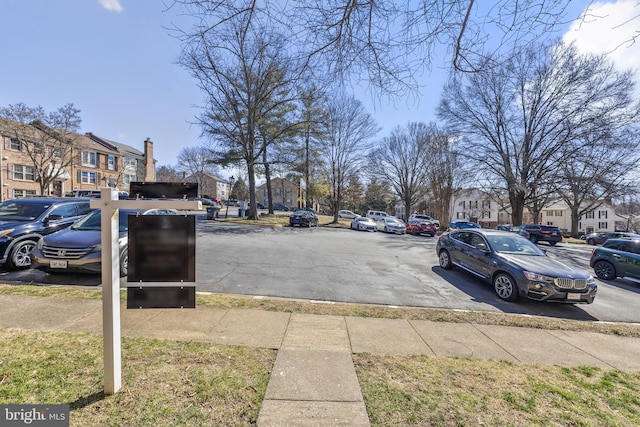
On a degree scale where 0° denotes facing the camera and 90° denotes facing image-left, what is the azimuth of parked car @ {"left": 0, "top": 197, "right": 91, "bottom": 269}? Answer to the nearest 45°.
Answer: approximately 45°

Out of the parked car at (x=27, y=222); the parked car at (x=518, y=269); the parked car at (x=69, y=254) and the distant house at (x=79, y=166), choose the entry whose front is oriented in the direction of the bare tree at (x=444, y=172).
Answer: the distant house

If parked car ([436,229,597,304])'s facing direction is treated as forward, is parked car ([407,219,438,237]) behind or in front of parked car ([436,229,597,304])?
behind

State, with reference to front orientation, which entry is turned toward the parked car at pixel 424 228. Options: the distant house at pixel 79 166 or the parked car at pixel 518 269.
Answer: the distant house

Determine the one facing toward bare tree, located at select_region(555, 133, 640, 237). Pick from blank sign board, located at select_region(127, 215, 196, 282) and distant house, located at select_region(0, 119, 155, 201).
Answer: the distant house

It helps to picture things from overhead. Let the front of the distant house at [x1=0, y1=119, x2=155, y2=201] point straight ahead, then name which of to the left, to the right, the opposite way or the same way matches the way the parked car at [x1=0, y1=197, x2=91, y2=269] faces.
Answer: to the right

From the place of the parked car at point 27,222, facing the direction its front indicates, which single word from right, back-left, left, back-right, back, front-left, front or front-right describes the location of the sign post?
front-left

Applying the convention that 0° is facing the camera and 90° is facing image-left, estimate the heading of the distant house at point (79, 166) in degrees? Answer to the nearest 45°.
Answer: approximately 315°

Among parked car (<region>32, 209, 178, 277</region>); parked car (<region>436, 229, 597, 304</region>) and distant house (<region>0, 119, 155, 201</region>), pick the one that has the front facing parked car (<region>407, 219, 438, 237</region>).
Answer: the distant house

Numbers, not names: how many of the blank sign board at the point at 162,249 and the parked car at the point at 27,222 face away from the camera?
0

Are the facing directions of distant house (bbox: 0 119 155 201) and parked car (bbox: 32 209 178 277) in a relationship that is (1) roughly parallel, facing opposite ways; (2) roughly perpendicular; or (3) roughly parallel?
roughly perpendicular
